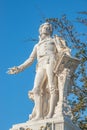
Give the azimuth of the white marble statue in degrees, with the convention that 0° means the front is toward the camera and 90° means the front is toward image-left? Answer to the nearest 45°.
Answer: approximately 0°
